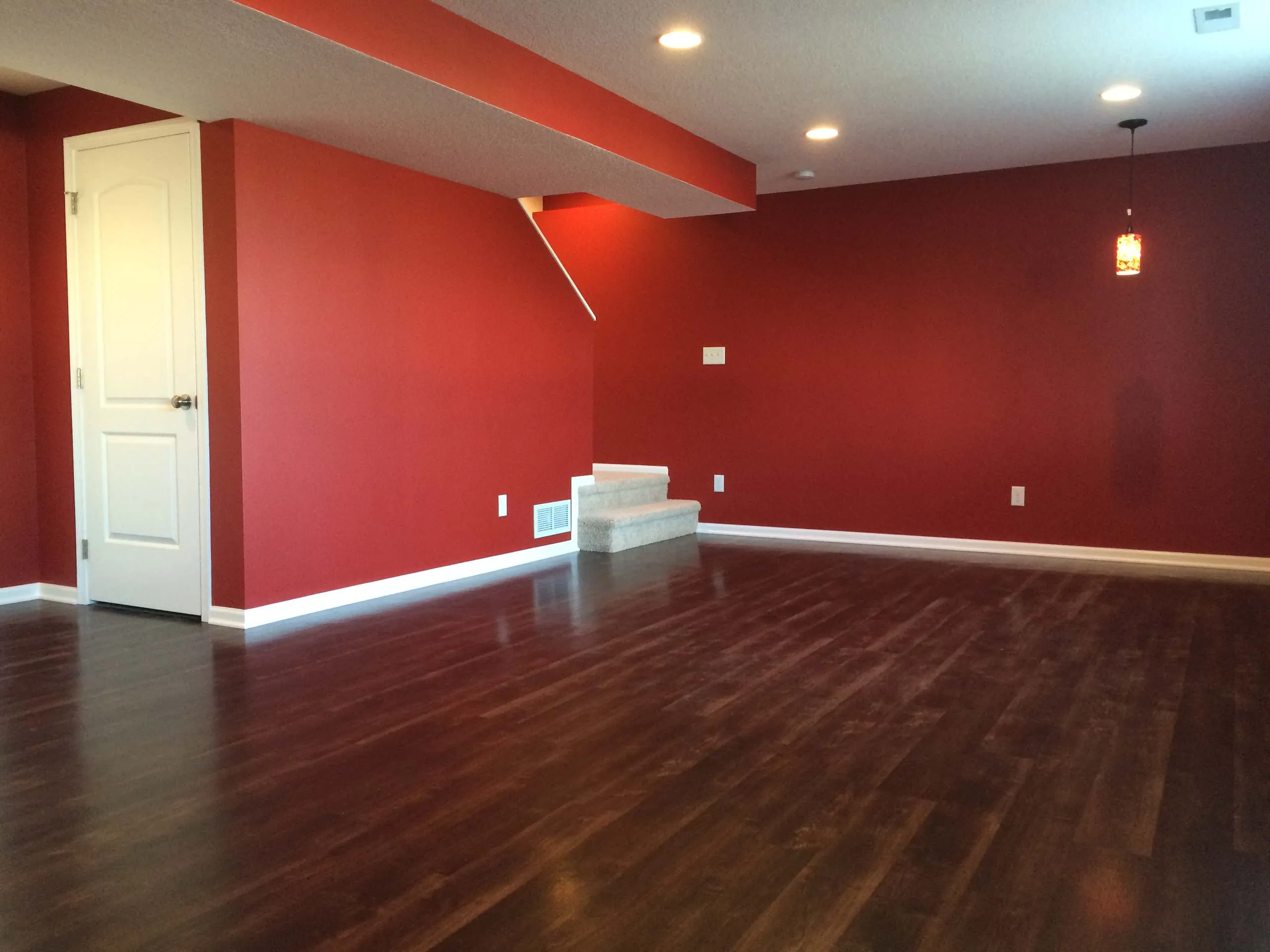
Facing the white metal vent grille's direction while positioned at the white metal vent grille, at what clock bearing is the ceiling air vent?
The ceiling air vent is roughly at 12 o'clock from the white metal vent grille.

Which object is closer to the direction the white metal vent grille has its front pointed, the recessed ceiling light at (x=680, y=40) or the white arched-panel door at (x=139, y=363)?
the recessed ceiling light

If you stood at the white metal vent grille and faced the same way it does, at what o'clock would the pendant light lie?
The pendant light is roughly at 11 o'clock from the white metal vent grille.

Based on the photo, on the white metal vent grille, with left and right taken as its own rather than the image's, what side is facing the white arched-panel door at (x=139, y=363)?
right

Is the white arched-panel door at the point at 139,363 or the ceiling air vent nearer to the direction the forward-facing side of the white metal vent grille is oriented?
the ceiling air vent

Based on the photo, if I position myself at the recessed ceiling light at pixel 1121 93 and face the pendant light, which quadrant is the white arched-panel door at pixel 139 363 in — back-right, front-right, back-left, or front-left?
back-left

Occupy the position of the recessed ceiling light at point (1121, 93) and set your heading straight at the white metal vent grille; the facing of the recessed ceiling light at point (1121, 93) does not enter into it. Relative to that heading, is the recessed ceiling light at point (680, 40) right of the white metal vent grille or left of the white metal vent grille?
left

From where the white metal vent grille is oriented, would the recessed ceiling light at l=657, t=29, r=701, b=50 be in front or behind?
in front

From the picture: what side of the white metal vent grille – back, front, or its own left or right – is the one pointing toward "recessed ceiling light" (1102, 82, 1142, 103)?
front
